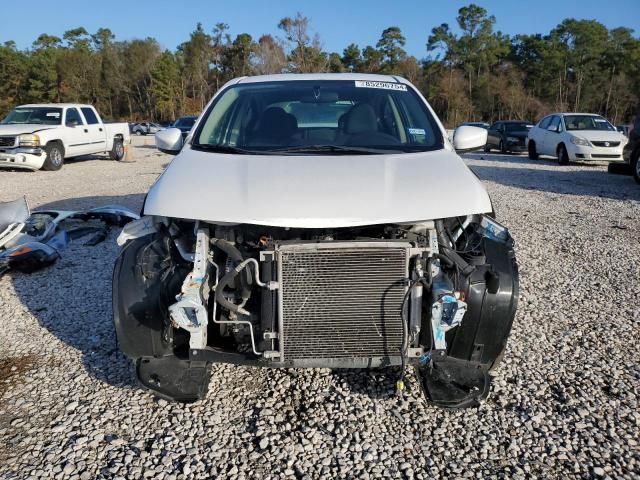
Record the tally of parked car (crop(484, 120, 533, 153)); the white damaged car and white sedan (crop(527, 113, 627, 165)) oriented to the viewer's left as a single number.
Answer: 0

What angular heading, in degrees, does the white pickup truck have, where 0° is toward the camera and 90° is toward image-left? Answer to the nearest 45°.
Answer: approximately 45°

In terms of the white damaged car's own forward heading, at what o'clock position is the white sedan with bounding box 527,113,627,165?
The white sedan is roughly at 7 o'clock from the white damaged car.

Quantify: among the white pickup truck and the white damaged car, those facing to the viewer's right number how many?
0

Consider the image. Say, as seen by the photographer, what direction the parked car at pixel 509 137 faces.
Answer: facing the viewer and to the right of the viewer

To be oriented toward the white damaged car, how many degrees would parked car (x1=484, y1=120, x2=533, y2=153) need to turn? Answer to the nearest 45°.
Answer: approximately 45° to its right

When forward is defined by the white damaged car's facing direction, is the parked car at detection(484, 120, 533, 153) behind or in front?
behind

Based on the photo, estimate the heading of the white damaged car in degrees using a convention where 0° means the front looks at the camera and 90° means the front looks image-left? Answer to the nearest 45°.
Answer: approximately 0°

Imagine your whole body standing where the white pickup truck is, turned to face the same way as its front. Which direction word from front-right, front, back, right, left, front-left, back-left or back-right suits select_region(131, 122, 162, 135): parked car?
back-right

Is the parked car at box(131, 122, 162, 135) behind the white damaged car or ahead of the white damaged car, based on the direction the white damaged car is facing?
behind

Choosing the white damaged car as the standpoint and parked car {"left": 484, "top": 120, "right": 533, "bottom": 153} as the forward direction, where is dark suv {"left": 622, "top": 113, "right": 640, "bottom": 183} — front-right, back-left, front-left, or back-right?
front-right

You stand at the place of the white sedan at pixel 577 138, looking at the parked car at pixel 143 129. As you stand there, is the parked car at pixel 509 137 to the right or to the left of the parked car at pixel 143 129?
right

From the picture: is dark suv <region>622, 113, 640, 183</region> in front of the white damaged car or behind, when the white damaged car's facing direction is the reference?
behind

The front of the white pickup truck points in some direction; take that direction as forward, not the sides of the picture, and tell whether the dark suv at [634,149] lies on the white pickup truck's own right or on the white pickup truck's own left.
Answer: on the white pickup truck's own left
